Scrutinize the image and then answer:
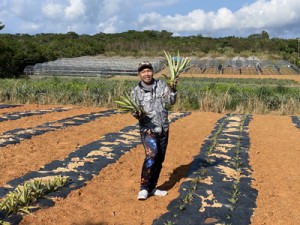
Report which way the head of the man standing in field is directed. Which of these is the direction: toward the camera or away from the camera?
toward the camera

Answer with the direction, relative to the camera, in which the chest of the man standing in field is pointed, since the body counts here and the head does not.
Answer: toward the camera
